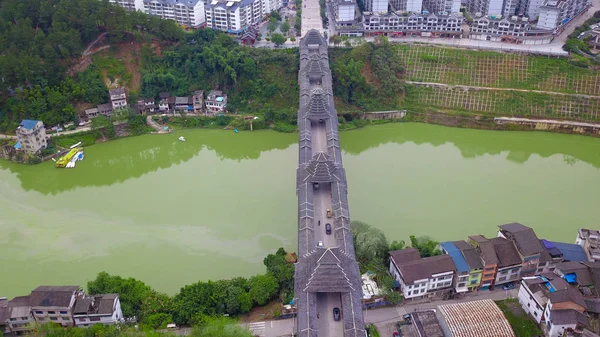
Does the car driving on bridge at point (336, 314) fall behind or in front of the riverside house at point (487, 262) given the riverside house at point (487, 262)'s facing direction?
in front

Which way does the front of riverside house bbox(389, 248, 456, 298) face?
toward the camera

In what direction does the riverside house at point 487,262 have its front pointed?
toward the camera

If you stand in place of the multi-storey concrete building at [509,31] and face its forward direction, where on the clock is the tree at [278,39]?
The tree is roughly at 2 o'clock from the multi-storey concrete building.

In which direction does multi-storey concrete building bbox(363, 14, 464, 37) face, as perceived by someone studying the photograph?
facing the viewer

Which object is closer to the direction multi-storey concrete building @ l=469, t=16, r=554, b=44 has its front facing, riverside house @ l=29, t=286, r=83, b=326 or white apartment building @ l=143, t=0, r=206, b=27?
the riverside house

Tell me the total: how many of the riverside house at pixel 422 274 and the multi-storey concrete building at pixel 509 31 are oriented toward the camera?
2

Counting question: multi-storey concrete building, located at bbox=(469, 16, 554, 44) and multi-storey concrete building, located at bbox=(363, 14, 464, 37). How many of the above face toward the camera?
2

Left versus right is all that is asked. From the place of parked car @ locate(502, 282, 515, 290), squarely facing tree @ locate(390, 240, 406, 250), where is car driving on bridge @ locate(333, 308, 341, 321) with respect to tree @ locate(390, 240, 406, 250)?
left

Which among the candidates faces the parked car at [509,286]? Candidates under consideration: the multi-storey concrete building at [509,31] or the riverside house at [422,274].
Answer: the multi-storey concrete building

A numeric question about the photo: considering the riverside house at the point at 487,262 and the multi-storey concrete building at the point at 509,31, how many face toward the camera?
2

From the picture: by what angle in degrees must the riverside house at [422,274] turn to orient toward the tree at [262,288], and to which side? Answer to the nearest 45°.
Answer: approximately 90° to its right
